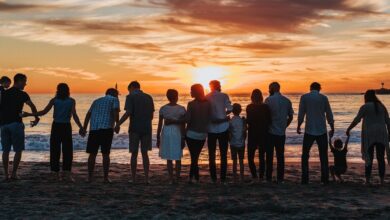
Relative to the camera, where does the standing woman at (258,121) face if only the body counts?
away from the camera

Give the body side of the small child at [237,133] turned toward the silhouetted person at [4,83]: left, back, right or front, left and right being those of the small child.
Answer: left

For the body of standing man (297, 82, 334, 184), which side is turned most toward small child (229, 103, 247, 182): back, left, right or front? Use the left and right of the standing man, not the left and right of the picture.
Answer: left

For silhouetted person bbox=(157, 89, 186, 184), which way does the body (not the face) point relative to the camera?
away from the camera

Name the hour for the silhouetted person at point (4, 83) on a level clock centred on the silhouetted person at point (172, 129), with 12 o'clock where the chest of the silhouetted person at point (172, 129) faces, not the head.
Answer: the silhouetted person at point (4, 83) is roughly at 9 o'clock from the silhouetted person at point (172, 129).

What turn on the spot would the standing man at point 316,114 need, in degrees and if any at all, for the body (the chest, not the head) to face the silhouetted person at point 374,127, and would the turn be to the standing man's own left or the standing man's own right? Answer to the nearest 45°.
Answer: approximately 90° to the standing man's own right

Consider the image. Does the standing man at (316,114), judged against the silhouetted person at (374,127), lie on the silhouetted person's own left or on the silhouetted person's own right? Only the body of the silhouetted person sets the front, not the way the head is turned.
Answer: on the silhouetted person's own left

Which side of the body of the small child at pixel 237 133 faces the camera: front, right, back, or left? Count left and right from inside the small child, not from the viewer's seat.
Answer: back

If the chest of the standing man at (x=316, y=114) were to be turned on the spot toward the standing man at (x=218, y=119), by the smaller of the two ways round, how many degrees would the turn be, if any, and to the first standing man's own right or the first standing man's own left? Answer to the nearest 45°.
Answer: approximately 90° to the first standing man's own left

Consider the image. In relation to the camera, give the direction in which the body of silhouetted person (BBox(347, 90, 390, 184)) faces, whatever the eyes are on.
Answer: away from the camera

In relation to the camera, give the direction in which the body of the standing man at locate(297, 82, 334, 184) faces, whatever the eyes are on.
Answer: away from the camera

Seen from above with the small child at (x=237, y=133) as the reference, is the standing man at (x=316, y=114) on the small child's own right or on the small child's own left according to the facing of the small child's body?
on the small child's own right

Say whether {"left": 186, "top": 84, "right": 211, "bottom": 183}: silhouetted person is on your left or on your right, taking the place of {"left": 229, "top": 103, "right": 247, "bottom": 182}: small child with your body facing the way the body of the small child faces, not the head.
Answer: on your left
